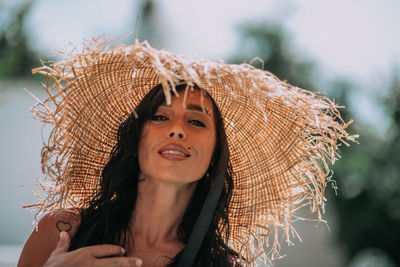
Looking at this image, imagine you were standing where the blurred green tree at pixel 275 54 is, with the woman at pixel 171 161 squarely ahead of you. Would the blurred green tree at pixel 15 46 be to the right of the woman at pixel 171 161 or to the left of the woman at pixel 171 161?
right

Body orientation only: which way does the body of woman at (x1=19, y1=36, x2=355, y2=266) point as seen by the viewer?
toward the camera

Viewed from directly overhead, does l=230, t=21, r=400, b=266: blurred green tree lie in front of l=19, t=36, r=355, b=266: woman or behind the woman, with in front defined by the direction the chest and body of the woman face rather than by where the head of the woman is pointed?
behind

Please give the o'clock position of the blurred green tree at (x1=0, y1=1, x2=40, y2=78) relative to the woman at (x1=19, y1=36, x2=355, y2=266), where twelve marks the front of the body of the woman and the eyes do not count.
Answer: The blurred green tree is roughly at 5 o'clock from the woman.

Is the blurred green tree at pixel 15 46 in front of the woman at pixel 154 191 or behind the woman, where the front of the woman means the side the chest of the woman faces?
behind

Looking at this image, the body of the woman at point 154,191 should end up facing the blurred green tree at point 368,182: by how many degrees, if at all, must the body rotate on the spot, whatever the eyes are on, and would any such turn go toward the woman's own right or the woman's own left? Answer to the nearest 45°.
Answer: approximately 135° to the woman's own left

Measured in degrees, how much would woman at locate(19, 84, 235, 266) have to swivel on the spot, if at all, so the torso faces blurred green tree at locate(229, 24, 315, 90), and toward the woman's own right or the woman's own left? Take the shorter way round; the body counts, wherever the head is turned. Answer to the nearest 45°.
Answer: approximately 180°

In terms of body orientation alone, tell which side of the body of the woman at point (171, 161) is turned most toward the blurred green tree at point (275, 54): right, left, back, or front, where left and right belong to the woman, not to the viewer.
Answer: back
